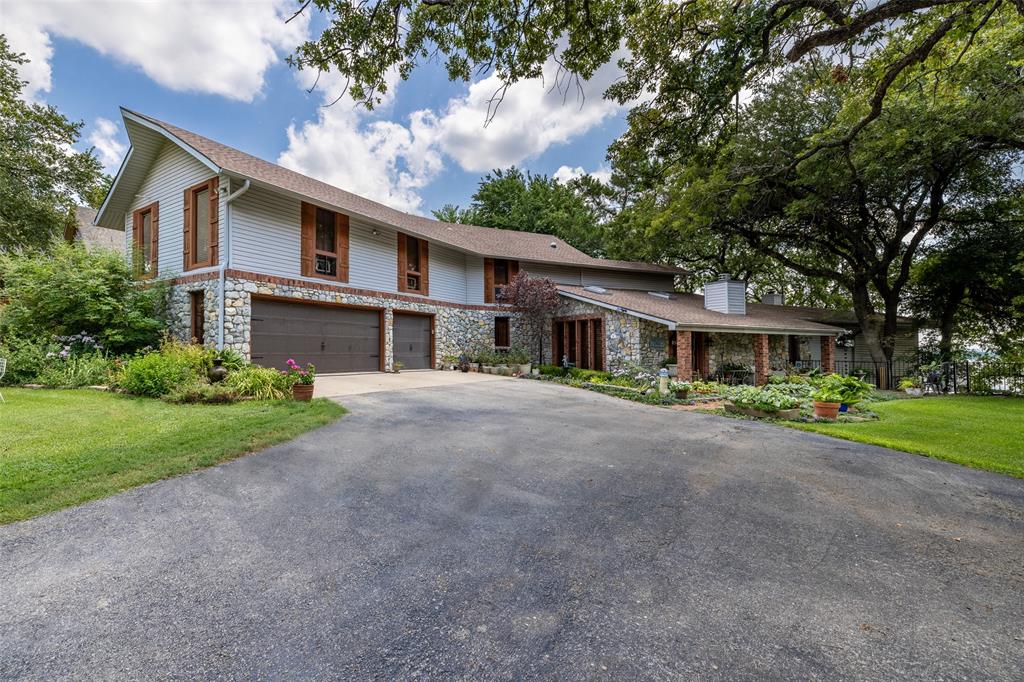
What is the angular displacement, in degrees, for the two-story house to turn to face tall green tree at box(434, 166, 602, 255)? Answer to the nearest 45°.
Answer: approximately 90° to its left

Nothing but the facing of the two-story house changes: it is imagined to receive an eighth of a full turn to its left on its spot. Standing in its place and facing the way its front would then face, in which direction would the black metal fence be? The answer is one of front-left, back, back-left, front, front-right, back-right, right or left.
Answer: front

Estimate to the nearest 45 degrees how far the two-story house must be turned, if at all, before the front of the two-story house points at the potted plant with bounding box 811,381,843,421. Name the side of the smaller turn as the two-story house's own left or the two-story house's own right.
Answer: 0° — it already faces it

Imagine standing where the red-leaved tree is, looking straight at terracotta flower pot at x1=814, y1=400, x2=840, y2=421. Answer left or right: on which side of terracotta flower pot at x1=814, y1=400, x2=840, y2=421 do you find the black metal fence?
left

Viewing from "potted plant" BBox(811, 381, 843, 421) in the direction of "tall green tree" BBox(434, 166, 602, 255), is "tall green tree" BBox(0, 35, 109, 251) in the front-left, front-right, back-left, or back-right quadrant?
front-left

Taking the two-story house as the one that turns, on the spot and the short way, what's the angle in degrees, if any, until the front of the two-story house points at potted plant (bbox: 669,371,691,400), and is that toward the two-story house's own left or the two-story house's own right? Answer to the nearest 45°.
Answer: approximately 45° to the two-story house's own left

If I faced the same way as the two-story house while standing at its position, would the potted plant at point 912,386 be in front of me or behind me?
in front
